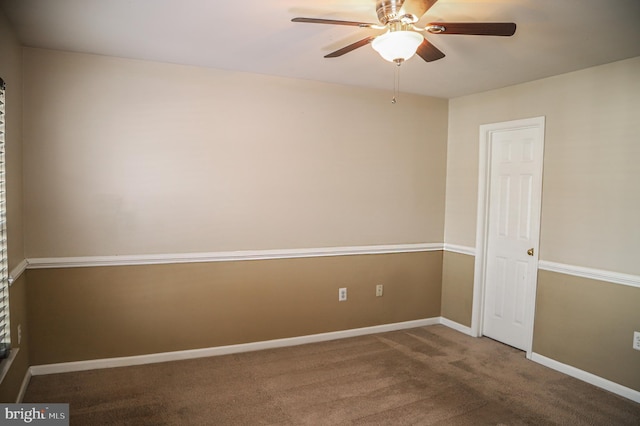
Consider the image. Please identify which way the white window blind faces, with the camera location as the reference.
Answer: facing to the right of the viewer

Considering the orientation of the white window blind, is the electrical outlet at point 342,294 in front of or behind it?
in front

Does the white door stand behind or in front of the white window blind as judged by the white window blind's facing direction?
in front
